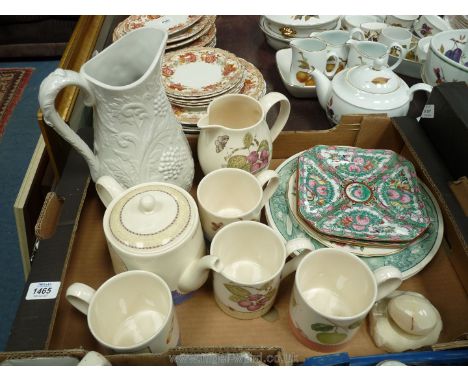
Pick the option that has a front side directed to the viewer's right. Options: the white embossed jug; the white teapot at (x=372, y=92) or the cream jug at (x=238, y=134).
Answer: the white embossed jug

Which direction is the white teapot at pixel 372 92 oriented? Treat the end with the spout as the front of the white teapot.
to the viewer's left

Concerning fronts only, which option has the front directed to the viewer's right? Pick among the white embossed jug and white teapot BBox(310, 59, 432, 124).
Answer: the white embossed jug

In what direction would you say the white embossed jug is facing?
to the viewer's right
